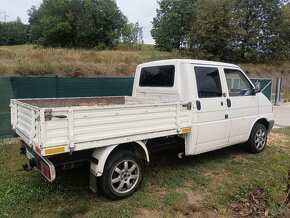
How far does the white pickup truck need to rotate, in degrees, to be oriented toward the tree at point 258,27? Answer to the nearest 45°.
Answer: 0° — it already faces it

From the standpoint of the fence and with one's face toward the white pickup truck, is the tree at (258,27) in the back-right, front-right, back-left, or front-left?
back-left

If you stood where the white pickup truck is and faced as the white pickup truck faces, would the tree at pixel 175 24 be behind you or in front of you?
in front

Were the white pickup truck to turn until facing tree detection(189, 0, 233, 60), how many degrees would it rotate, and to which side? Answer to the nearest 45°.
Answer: approximately 45° to its left

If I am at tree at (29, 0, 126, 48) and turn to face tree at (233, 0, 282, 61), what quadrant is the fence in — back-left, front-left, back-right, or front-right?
front-right

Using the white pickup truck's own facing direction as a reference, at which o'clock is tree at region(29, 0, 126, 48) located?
The tree is roughly at 10 o'clock from the white pickup truck.

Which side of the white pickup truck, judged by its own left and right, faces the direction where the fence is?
left

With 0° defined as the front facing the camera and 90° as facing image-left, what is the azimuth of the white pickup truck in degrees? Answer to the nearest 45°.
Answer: approximately 225°
